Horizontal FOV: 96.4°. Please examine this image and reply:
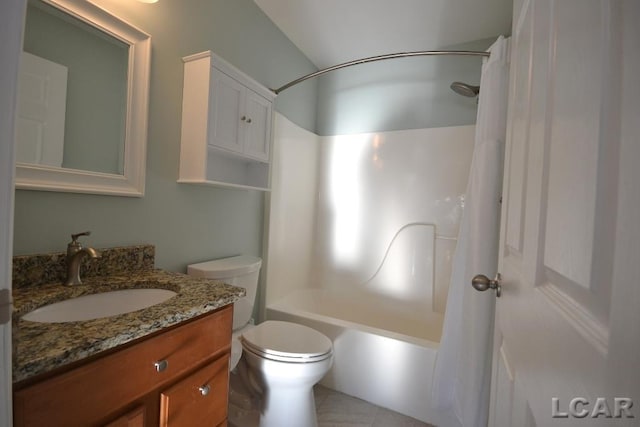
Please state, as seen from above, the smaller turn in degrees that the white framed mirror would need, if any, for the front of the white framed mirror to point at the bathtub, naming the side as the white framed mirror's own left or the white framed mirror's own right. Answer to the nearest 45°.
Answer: approximately 45° to the white framed mirror's own left

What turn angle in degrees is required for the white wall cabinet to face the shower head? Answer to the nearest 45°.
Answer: approximately 45° to its left

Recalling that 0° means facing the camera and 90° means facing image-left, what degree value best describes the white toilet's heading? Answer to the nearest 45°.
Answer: approximately 315°

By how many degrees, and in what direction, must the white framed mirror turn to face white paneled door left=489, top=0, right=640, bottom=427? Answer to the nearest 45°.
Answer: approximately 45° to its right
